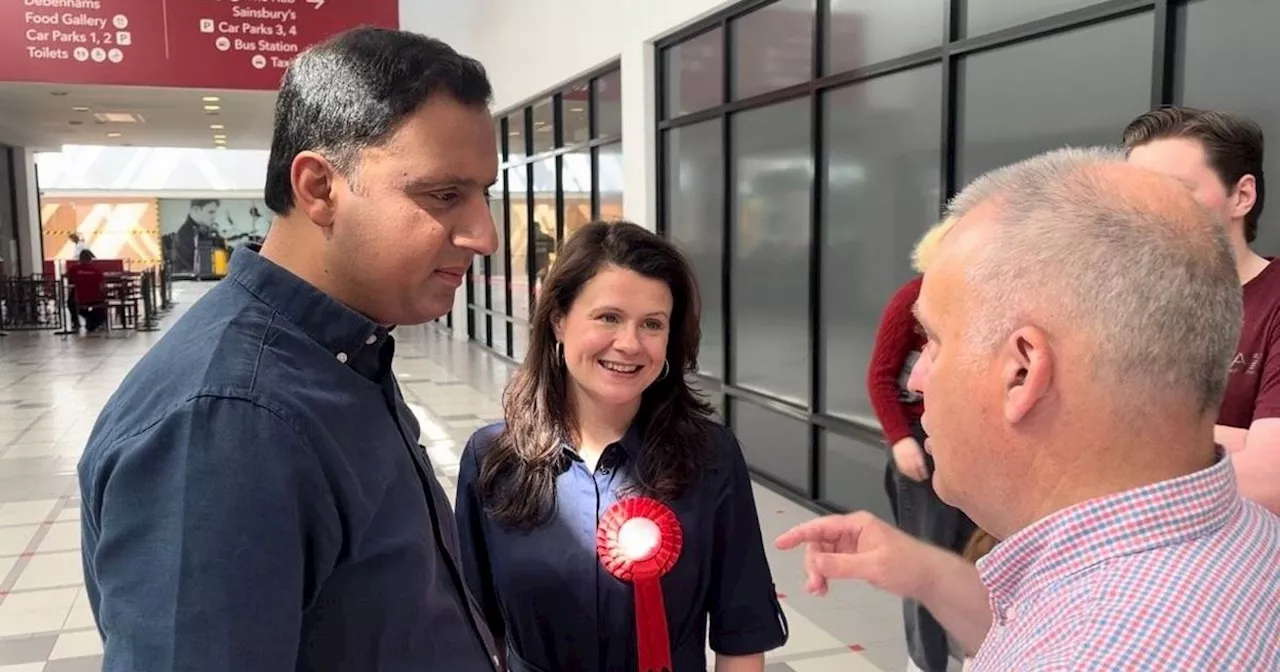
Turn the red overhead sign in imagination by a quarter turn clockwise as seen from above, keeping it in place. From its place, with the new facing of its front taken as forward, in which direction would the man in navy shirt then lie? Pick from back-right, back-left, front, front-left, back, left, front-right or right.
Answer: left

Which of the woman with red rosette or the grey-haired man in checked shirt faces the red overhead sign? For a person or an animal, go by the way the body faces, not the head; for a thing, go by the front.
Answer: the grey-haired man in checked shirt

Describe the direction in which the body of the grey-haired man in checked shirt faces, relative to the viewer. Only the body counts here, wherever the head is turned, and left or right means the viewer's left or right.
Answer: facing away from the viewer and to the left of the viewer

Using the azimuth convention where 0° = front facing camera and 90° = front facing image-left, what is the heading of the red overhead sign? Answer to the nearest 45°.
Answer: approximately 0°

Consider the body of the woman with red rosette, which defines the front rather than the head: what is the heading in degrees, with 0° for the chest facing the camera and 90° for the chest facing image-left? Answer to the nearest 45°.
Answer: approximately 0°

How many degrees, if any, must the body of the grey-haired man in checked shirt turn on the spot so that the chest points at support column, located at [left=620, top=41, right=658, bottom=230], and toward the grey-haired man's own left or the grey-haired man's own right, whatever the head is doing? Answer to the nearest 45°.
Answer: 0° — they already face it

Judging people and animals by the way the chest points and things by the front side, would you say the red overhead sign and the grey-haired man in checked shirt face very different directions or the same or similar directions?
very different directions

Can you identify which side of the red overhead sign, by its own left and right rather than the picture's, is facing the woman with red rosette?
front

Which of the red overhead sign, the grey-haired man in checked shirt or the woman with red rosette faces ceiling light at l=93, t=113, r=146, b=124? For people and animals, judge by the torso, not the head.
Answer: the grey-haired man in checked shirt

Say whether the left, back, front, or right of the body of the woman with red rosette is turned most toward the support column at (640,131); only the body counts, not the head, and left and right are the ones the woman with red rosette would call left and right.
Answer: back

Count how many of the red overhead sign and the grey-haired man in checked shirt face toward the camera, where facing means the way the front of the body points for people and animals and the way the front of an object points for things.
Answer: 1

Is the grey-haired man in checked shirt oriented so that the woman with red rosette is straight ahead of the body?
yes

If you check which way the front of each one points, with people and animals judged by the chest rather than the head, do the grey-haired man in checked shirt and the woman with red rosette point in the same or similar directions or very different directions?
very different directions
